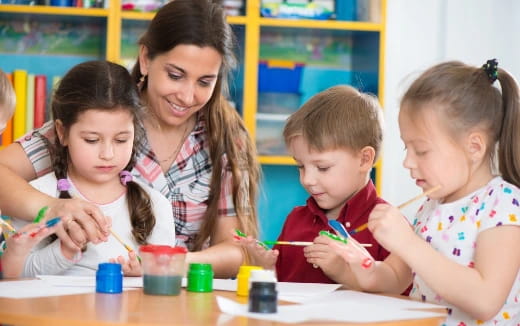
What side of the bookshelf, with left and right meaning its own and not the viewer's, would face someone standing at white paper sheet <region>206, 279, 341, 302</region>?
front

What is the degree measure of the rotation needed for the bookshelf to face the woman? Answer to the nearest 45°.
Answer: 0° — it already faces them

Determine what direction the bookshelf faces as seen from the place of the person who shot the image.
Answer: facing the viewer

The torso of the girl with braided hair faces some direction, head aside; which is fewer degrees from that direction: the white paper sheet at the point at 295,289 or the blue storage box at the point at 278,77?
the white paper sheet

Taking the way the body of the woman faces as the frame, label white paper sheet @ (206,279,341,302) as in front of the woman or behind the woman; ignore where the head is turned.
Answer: in front

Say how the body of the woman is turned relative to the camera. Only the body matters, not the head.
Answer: toward the camera

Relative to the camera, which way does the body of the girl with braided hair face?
toward the camera

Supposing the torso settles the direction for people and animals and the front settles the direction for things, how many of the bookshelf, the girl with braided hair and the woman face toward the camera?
3

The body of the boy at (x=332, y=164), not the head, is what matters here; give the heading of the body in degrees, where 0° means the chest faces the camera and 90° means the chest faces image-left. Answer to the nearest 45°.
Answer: approximately 45°

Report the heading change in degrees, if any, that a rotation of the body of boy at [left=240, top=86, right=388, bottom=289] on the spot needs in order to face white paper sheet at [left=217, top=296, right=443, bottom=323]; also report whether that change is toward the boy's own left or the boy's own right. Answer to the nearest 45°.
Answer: approximately 45° to the boy's own left

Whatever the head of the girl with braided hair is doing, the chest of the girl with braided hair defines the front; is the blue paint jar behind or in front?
in front
